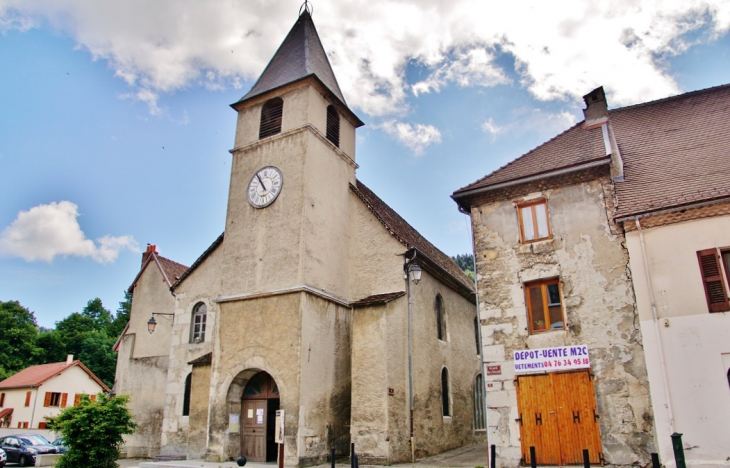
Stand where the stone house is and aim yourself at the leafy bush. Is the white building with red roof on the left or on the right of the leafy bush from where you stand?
right

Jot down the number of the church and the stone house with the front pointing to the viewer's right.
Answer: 0

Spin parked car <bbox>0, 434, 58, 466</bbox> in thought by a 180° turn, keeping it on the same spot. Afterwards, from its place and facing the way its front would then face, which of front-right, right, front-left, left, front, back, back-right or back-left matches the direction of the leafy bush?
back-left

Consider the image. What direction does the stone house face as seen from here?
toward the camera

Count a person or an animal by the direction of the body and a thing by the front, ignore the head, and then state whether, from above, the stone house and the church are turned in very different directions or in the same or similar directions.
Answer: same or similar directions

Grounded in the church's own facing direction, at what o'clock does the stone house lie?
The stone house is roughly at 9 o'clock from the church.

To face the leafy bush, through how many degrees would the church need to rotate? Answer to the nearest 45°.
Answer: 0° — it already faces it

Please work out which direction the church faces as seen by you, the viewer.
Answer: facing the viewer and to the left of the viewer

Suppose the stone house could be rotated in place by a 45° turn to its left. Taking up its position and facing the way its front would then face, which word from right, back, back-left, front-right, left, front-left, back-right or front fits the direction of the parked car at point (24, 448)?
back-right

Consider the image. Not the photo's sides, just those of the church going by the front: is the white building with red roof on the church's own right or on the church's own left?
on the church's own right
